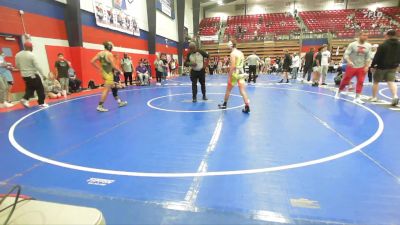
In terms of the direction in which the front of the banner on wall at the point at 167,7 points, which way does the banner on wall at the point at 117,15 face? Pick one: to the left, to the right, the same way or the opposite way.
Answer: the same way

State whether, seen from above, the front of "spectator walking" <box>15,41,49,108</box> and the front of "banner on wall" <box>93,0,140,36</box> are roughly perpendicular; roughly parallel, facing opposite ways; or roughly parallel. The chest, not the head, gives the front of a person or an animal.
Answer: roughly perpendicular

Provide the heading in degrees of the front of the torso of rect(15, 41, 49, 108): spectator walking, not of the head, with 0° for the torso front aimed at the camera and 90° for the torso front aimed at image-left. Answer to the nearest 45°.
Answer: approximately 225°

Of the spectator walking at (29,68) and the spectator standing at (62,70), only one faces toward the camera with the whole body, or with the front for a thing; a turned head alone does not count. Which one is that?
the spectator standing at (62,70)

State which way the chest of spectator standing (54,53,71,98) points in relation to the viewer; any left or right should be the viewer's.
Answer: facing the viewer

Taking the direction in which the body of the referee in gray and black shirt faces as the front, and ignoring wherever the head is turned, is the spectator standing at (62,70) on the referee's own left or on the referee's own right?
on the referee's own right

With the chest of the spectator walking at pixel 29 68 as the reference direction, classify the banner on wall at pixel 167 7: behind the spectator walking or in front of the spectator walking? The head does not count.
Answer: in front

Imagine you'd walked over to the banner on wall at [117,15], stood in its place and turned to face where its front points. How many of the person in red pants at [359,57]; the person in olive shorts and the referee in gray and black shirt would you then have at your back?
0

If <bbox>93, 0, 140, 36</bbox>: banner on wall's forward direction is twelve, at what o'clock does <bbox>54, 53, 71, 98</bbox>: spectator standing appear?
The spectator standing is roughly at 2 o'clock from the banner on wall.

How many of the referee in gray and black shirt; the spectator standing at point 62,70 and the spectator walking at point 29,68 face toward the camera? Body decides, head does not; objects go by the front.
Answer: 2

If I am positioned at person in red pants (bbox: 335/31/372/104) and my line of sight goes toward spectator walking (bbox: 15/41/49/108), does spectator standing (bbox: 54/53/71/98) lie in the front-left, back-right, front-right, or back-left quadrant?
front-right

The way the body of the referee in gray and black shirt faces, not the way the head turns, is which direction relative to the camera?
toward the camera
